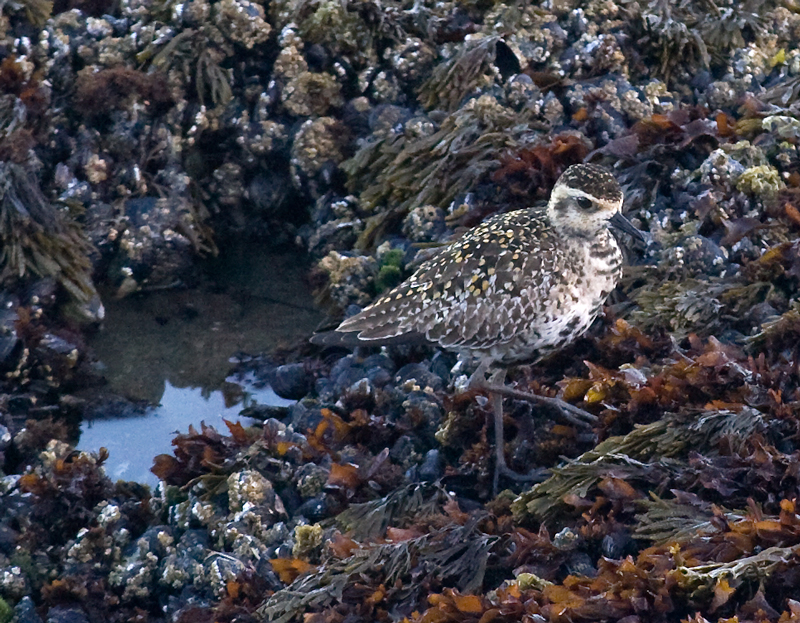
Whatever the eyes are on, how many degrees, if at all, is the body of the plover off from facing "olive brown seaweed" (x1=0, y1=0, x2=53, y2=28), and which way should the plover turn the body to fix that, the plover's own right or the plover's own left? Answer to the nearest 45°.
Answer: approximately 135° to the plover's own left

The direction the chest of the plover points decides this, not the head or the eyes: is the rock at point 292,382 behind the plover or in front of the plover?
behind

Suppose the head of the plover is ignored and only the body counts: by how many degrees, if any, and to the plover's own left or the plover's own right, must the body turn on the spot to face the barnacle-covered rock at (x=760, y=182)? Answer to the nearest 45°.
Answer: approximately 45° to the plover's own left

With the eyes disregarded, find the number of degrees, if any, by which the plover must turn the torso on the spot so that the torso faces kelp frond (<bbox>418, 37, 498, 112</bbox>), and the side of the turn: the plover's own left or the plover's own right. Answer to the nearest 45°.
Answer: approximately 90° to the plover's own left

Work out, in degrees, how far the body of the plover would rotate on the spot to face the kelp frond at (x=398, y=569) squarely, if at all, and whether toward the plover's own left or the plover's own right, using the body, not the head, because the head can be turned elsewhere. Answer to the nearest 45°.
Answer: approximately 135° to the plover's own right

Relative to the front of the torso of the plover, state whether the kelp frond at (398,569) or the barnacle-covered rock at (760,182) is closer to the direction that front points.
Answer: the barnacle-covered rock

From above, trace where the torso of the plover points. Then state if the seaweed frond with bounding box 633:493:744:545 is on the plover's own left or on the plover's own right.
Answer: on the plover's own right

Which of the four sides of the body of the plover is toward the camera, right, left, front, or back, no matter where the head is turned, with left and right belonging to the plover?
right

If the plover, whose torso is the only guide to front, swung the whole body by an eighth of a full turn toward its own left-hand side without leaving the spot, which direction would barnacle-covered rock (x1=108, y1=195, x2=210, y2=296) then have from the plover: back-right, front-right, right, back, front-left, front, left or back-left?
left

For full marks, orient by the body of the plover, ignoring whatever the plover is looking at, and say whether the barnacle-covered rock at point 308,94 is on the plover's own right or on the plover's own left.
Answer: on the plover's own left

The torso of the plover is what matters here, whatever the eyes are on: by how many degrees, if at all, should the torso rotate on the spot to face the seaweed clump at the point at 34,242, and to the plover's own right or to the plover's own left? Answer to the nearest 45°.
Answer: approximately 135° to the plover's own left

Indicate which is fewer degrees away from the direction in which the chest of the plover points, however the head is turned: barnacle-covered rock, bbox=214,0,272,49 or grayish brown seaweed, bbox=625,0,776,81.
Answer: the grayish brown seaweed

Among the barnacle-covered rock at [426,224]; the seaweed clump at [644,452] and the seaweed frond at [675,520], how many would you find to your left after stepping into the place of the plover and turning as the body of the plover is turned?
1

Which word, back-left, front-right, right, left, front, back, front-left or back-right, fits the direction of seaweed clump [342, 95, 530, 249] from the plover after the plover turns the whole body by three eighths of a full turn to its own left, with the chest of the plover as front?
front-right

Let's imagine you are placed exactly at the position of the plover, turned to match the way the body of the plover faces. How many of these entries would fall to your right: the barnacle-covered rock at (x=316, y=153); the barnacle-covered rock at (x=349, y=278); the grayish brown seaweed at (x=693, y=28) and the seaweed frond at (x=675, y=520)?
1

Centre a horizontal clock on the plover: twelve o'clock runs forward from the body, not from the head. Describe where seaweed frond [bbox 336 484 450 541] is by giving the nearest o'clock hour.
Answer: The seaweed frond is roughly at 5 o'clock from the plover.
